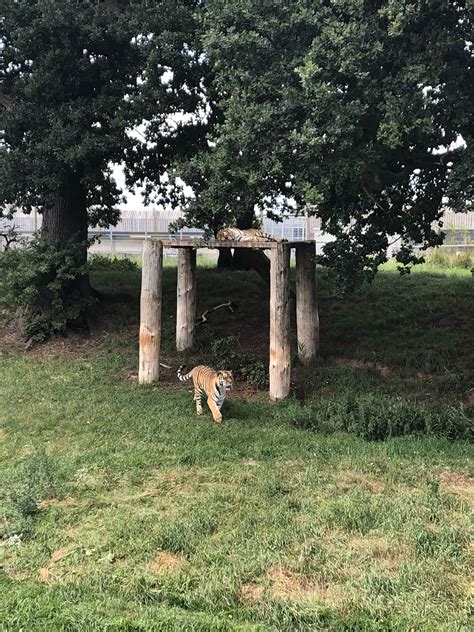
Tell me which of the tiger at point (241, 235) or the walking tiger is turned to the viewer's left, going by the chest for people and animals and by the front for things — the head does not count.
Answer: the tiger

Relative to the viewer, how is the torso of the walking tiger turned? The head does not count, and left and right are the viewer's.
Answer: facing the viewer and to the right of the viewer

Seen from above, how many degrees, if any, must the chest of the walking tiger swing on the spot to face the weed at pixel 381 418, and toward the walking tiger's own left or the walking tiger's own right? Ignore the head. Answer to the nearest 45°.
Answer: approximately 45° to the walking tiger's own left

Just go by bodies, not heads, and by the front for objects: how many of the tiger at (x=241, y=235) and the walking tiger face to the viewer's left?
1

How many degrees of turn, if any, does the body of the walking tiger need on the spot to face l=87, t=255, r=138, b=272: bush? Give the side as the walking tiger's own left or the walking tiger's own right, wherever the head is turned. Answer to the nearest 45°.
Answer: approximately 135° to the walking tiger's own left

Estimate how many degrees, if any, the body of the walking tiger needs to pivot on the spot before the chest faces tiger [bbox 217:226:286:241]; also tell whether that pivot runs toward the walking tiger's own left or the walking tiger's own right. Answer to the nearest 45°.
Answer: approximately 135° to the walking tiger's own left

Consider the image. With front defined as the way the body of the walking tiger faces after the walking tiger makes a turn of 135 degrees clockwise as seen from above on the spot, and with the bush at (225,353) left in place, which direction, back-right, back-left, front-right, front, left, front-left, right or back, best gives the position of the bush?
right

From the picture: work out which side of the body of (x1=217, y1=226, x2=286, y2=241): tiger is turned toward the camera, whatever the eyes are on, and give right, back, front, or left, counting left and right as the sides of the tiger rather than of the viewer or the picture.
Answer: left

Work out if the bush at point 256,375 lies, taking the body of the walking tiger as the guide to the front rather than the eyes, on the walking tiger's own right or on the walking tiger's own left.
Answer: on the walking tiger's own left

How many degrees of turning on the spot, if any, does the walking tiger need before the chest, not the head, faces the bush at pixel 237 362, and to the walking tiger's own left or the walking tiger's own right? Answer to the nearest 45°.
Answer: approximately 135° to the walking tiger's own left

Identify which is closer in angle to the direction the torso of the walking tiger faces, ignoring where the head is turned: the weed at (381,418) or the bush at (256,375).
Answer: the weed
